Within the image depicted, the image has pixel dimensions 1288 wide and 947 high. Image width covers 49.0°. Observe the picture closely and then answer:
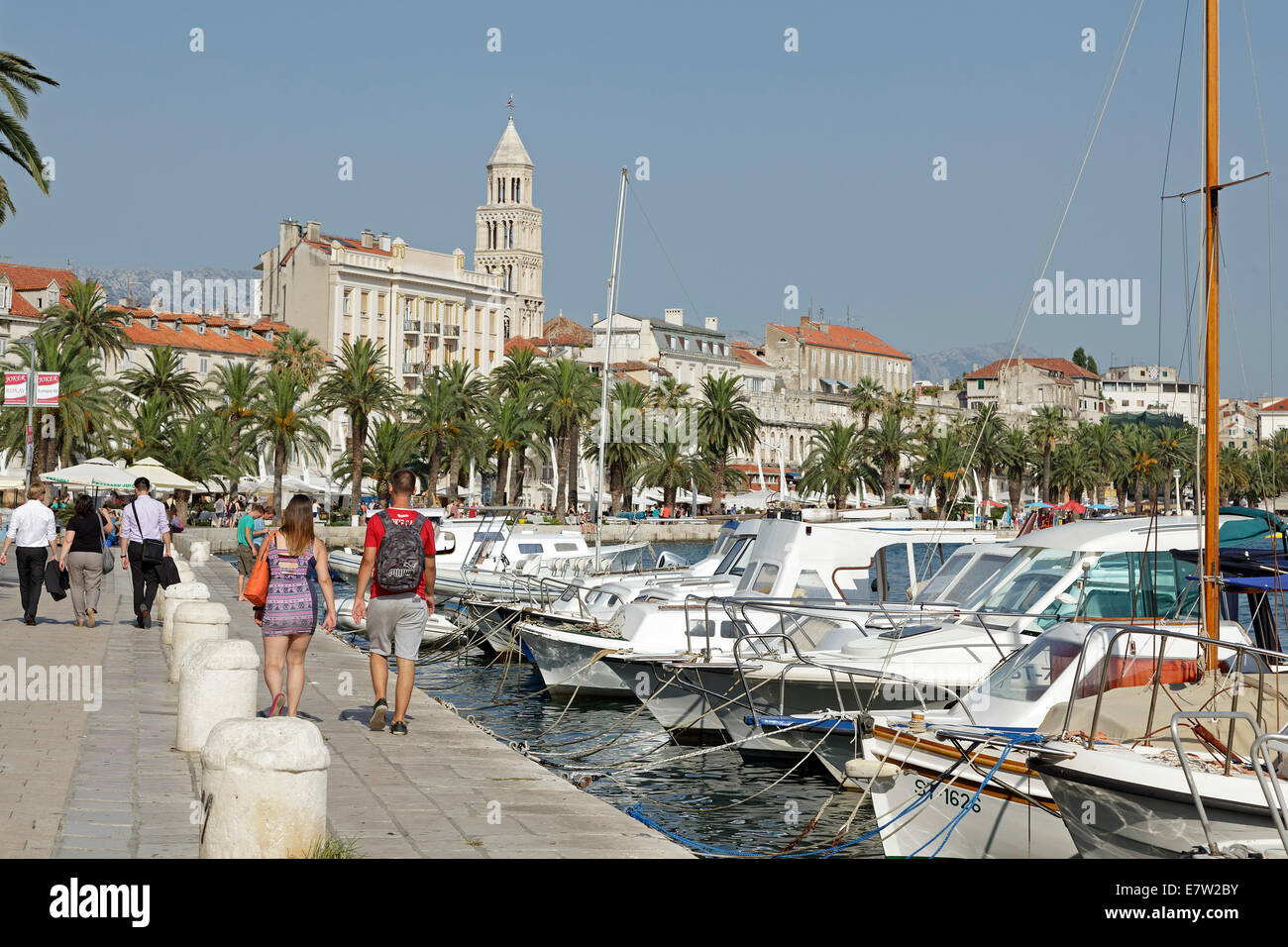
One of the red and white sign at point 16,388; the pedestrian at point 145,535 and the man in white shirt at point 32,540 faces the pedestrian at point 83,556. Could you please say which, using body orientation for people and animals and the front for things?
the red and white sign

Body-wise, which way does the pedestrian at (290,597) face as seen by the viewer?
away from the camera

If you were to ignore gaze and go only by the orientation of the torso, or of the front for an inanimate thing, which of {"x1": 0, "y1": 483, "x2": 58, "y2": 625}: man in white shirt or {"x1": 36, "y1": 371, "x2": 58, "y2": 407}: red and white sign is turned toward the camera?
the red and white sign

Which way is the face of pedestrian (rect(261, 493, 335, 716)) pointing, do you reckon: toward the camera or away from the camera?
away from the camera

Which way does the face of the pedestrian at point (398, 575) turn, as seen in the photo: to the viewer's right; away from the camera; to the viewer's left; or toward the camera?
away from the camera

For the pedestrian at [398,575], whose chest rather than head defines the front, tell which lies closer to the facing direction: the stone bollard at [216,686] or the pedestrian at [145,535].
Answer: the pedestrian

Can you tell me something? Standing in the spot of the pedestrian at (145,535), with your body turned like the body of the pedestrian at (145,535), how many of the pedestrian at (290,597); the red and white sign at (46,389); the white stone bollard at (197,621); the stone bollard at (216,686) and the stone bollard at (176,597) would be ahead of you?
1

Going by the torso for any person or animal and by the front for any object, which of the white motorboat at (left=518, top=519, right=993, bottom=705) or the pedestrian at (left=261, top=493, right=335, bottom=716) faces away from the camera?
the pedestrian

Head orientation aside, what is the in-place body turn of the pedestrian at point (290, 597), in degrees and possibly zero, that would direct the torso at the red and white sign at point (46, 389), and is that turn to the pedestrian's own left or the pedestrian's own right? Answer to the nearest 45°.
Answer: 0° — they already face it

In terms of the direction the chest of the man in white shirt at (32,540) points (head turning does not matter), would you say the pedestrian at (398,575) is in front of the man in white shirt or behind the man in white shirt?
behind

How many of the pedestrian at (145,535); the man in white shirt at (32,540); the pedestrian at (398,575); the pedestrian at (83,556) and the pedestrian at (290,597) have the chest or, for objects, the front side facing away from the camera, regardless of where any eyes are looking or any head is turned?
5

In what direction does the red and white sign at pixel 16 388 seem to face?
toward the camera

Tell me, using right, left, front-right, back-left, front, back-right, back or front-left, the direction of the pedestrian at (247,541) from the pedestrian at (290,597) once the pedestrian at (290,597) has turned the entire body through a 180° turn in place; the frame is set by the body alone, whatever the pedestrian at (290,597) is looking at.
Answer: back

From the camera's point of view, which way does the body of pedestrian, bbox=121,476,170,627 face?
away from the camera

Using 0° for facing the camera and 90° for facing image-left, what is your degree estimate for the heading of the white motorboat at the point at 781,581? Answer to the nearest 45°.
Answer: approximately 45°

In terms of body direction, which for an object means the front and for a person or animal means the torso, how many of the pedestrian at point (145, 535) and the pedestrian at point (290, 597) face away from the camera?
2

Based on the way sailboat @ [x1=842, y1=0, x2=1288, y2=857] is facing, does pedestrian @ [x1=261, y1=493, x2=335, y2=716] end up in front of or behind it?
in front

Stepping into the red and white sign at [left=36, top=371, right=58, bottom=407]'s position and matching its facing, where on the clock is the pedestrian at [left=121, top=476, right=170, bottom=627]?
The pedestrian is roughly at 12 o'clock from the red and white sign.

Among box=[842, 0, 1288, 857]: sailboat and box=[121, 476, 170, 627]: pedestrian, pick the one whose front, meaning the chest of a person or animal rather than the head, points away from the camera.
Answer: the pedestrian

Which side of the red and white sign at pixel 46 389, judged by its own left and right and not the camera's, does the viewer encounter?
front

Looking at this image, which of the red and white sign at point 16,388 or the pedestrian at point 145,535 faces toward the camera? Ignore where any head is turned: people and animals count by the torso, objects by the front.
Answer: the red and white sign
